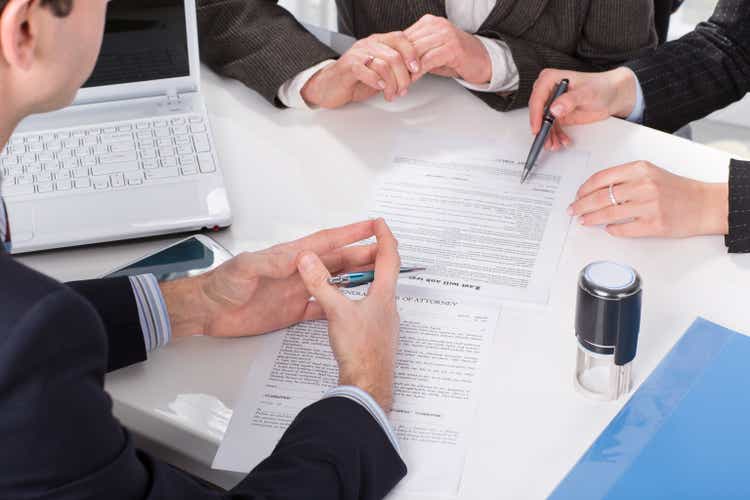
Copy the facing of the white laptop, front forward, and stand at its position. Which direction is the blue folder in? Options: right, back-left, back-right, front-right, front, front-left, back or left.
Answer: front-left

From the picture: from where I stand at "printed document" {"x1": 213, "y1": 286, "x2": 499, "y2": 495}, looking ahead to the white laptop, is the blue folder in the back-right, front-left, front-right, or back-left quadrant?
back-right

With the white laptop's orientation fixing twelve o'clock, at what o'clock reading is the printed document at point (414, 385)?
The printed document is roughly at 11 o'clock from the white laptop.

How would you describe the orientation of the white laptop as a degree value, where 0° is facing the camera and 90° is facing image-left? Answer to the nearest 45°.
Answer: approximately 0°
